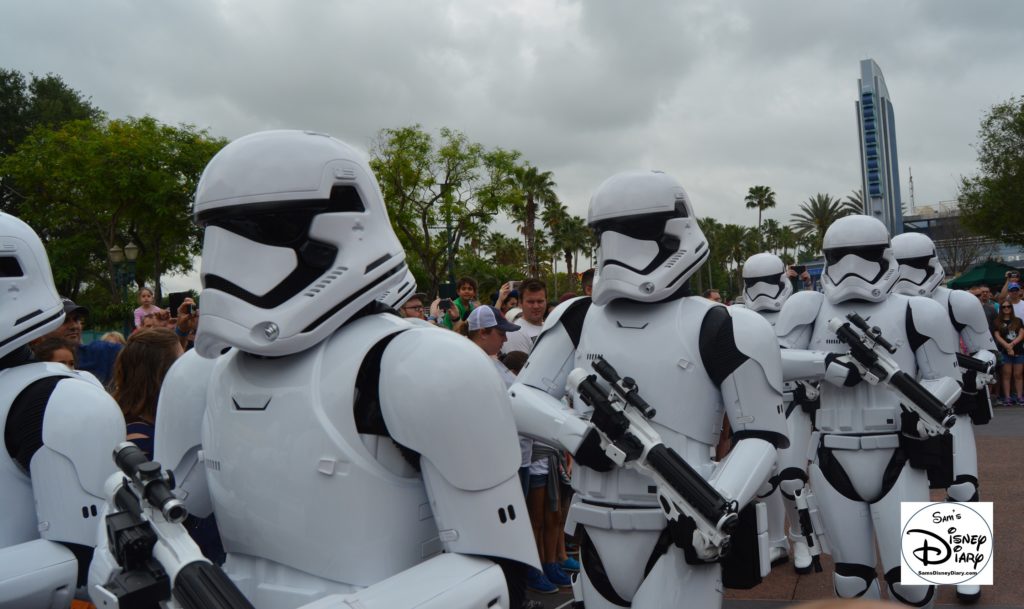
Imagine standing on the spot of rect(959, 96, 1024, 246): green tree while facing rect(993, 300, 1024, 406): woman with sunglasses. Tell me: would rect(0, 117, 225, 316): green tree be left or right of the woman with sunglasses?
right

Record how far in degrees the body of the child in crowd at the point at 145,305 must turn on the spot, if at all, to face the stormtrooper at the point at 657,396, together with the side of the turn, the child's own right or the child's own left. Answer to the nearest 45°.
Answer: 0° — they already face them

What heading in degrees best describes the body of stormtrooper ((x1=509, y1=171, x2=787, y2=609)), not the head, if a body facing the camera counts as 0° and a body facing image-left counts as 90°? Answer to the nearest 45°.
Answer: approximately 45°

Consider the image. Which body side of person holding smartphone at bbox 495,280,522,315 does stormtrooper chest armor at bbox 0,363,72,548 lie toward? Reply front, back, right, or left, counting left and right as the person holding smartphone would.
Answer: front

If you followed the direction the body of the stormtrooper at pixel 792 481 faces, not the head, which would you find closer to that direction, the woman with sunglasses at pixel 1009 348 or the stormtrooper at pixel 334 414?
the stormtrooper

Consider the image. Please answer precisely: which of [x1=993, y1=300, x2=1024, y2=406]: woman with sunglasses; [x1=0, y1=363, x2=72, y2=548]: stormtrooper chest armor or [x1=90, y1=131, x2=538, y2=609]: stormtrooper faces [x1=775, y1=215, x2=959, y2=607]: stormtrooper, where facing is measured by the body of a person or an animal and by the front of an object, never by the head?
the woman with sunglasses

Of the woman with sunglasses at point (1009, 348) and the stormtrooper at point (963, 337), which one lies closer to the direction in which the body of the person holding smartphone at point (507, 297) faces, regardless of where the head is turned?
the stormtrooper

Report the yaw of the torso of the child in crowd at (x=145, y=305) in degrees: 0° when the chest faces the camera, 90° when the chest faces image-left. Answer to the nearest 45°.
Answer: approximately 0°

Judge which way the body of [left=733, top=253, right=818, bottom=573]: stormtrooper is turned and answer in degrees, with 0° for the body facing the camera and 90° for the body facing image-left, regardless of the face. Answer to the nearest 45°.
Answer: approximately 45°
